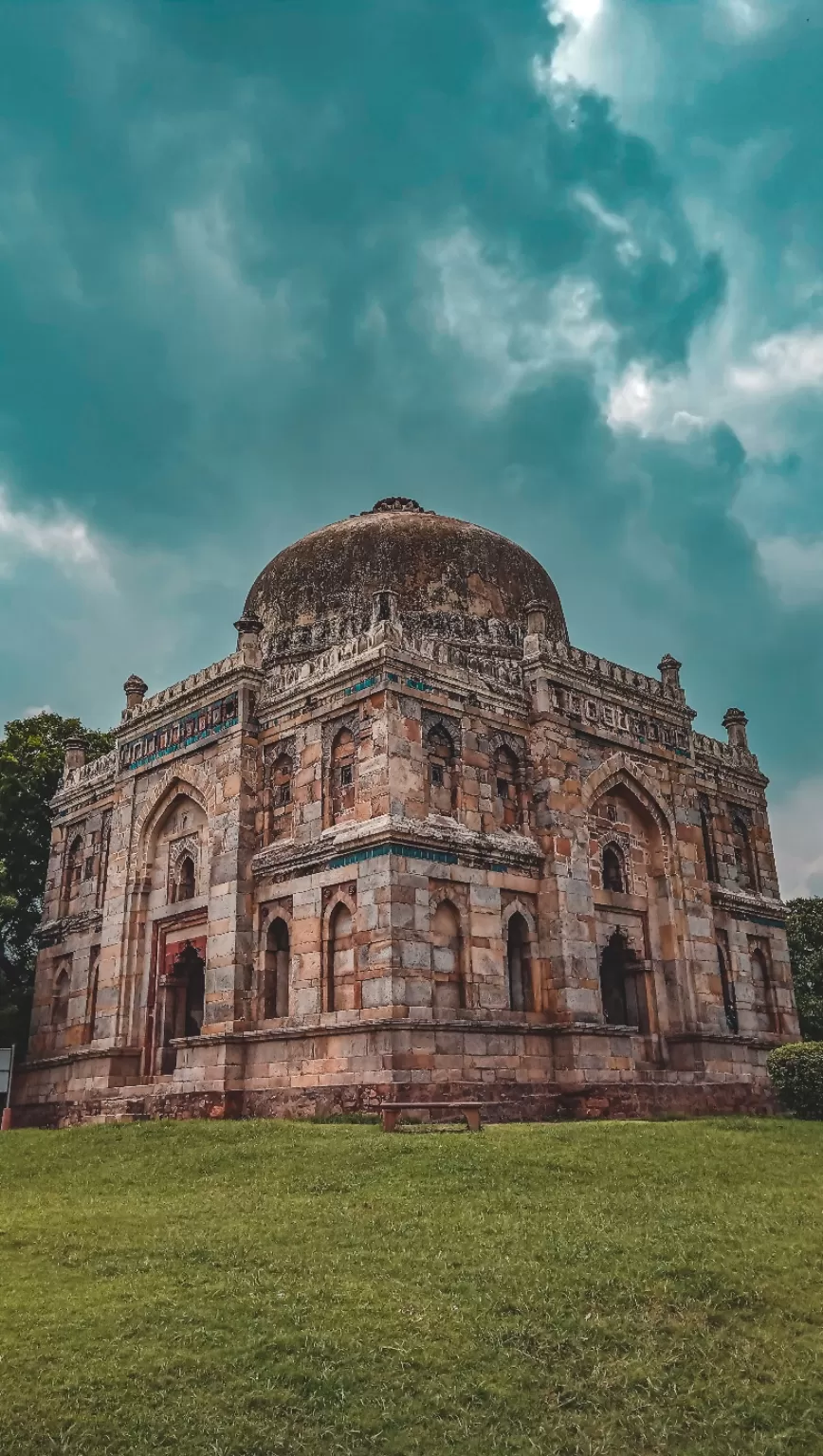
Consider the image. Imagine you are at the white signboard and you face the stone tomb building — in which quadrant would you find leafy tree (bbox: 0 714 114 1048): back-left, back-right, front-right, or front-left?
back-left
